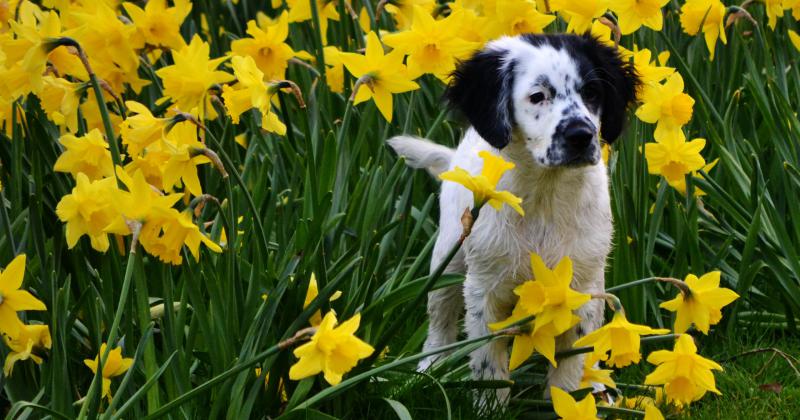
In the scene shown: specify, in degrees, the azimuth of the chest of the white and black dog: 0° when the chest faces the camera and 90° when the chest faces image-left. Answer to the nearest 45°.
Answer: approximately 315°

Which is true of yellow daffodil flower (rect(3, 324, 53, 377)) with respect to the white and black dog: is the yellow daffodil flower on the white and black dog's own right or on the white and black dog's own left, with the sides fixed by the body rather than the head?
on the white and black dog's own right

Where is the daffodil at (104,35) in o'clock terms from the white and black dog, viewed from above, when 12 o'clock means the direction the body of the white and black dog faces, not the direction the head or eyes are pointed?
The daffodil is roughly at 5 o'clock from the white and black dog.

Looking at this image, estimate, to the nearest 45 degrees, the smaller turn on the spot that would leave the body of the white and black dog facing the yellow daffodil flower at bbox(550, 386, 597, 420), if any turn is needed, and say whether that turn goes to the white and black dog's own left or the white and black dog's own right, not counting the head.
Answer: approximately 45° to the white and black dog's own right

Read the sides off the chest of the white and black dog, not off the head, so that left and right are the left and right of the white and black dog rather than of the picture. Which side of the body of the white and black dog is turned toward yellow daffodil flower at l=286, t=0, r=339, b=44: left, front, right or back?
back

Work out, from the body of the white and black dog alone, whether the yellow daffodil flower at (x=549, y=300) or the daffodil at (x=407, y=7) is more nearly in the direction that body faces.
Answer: the yellow daffodil flower

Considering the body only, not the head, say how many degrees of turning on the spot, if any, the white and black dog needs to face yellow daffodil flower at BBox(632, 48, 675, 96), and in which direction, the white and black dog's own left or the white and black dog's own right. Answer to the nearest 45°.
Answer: approximately 90° to the white and black dog's own left
